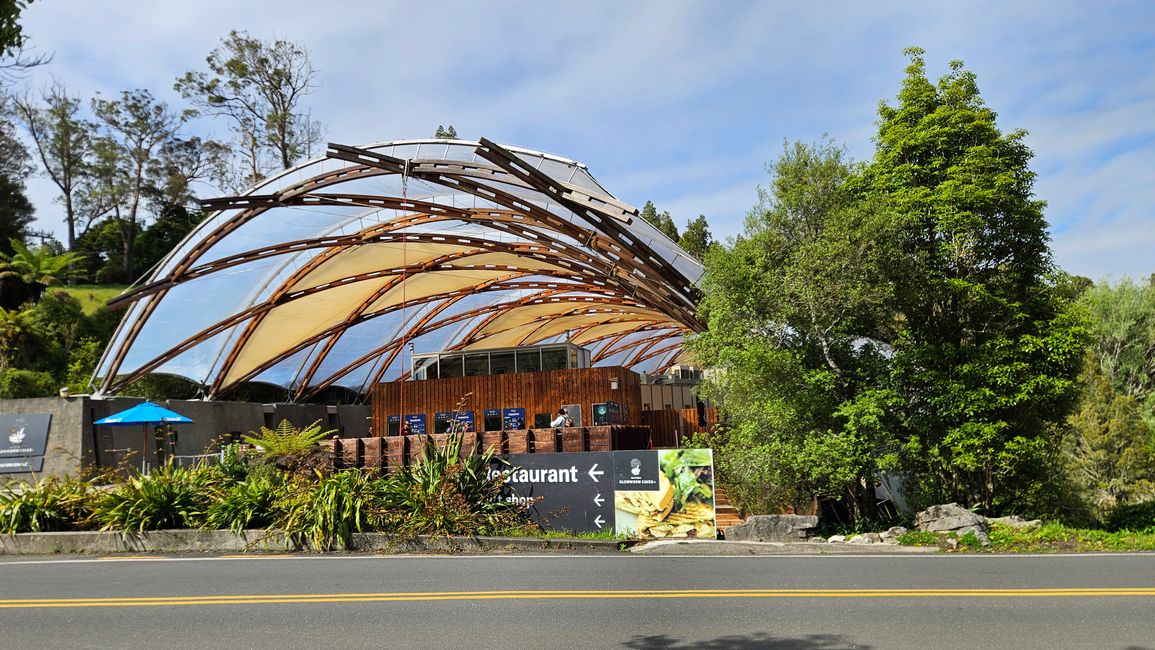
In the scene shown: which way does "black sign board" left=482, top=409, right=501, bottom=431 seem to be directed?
toward the camera

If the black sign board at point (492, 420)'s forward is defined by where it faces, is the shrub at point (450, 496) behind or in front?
in front

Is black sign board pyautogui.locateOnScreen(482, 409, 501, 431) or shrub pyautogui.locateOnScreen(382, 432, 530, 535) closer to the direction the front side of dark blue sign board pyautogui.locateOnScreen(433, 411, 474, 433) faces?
the shrub

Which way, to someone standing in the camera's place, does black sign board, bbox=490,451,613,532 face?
facing the viewer

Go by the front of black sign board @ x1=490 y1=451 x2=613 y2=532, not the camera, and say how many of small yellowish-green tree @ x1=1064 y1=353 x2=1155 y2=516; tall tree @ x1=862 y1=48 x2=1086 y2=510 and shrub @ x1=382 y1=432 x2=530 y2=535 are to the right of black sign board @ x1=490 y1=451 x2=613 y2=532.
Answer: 1

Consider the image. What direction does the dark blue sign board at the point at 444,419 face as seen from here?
toward the camera

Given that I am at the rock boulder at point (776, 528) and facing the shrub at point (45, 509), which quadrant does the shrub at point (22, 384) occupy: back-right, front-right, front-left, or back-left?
front-right

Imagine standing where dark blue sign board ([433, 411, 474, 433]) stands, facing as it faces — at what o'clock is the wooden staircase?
The wooden staircase is roughly at 11 o'clock from the dark blue sign board.

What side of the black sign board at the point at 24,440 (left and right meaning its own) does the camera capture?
front

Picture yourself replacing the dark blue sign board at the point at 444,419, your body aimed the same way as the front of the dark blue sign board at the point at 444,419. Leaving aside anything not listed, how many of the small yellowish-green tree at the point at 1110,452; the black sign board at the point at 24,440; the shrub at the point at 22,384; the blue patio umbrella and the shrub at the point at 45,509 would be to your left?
1

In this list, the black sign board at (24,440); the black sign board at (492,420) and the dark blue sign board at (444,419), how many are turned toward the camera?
3

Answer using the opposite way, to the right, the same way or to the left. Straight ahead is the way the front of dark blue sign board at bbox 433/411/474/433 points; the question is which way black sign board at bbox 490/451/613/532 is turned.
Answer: the same way

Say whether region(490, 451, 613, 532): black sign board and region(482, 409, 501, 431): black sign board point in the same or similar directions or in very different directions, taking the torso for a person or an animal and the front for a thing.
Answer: same or similar directions

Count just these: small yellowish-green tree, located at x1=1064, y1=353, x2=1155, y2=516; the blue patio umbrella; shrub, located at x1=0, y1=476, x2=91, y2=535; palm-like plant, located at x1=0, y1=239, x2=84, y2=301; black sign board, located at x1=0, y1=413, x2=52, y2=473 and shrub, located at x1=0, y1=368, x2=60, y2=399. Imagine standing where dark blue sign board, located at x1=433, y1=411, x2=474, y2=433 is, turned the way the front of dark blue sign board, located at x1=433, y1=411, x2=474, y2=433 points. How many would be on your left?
1
